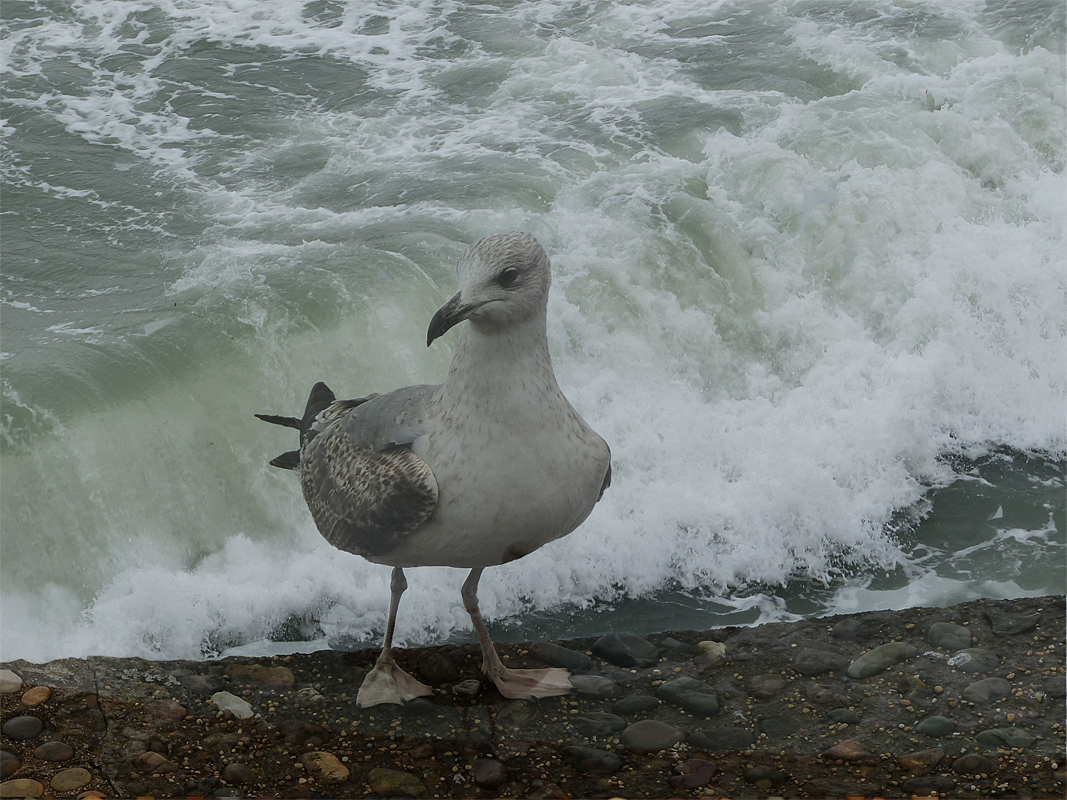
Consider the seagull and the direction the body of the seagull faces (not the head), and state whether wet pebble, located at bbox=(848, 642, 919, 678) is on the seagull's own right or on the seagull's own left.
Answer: on the seagull's own left

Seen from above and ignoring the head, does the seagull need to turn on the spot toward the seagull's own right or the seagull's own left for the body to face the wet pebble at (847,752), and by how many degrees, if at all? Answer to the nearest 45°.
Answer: approximately 45° to the seagull's own left

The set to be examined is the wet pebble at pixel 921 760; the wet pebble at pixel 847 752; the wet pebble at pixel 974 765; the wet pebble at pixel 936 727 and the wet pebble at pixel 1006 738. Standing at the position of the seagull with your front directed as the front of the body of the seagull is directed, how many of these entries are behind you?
0

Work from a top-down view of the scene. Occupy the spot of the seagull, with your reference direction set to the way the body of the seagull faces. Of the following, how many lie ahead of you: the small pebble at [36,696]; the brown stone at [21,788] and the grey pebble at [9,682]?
0

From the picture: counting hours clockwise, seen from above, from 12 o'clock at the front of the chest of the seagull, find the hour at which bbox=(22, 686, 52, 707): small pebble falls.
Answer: The small pebble is roughly at 5 o'clock from the seagull.

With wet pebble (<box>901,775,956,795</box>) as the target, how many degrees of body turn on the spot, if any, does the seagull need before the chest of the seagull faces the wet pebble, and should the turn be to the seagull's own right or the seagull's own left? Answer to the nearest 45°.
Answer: approximately 45° to the seagull's own left

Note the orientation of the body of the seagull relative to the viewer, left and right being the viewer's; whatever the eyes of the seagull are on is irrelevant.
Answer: facing the viewer and to the right of the viewer

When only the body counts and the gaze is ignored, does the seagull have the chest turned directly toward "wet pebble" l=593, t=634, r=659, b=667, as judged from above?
no

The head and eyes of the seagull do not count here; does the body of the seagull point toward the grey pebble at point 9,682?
no

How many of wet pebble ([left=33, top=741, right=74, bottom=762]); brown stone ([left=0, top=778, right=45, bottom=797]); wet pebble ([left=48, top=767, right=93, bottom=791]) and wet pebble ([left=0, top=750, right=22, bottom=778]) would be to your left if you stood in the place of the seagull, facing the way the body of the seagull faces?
0
